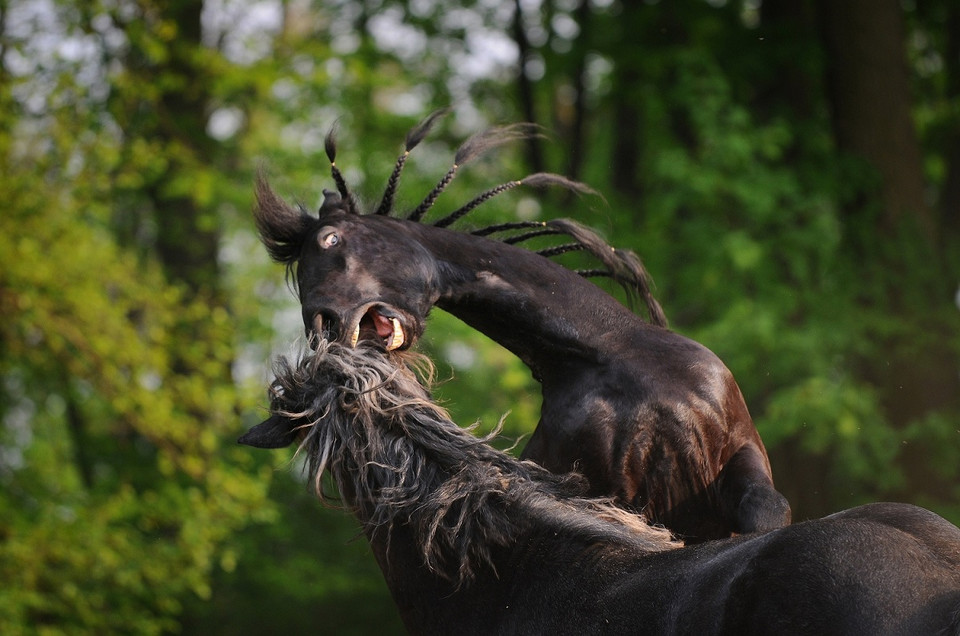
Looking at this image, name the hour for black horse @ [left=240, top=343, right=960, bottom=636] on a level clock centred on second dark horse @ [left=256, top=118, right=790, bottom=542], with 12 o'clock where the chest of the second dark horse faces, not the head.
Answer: The black horse is roughly at 11 o'clock from the second dark horse.

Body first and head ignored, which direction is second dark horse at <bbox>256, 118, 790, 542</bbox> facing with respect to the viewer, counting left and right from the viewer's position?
facing the viewer and to the left of the viewer

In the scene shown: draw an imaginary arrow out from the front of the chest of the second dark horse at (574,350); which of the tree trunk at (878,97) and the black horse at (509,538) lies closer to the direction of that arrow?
the black horse

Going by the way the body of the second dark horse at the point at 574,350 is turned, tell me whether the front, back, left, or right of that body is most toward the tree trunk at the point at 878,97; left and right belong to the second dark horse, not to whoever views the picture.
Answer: back
